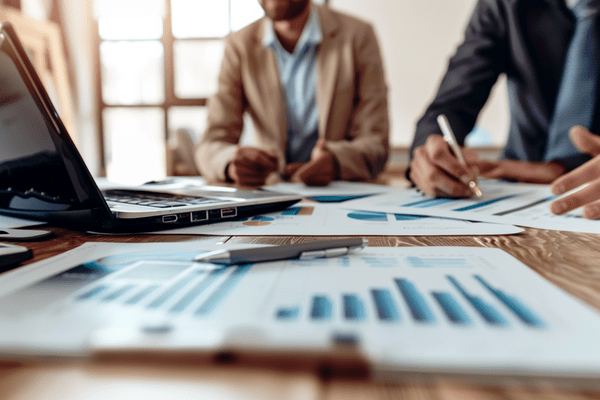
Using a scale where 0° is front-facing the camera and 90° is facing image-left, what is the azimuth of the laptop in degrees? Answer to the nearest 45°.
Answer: approximately 225°

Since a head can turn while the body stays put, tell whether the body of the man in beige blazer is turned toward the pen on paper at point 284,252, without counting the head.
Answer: yes

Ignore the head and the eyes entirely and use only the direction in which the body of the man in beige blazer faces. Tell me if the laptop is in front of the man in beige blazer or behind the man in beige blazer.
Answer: in front

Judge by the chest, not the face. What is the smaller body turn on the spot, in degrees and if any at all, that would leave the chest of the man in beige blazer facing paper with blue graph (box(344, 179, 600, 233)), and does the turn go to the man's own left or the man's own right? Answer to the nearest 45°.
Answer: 0° — they already face it

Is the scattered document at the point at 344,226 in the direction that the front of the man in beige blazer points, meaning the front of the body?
yes

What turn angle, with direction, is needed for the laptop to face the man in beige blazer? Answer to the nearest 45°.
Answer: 0° — it already faces them

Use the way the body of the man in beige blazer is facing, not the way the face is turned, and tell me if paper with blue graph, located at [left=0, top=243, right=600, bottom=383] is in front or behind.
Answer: in front

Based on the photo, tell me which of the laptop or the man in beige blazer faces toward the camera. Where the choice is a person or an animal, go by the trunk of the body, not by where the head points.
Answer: the man in beige blazer

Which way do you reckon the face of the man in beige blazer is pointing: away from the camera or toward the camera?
toward the camera

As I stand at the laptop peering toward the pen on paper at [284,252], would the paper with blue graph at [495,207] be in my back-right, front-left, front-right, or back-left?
front-left

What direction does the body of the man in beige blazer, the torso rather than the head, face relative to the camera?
toward the camera

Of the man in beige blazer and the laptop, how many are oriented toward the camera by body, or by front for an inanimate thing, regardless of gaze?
1
